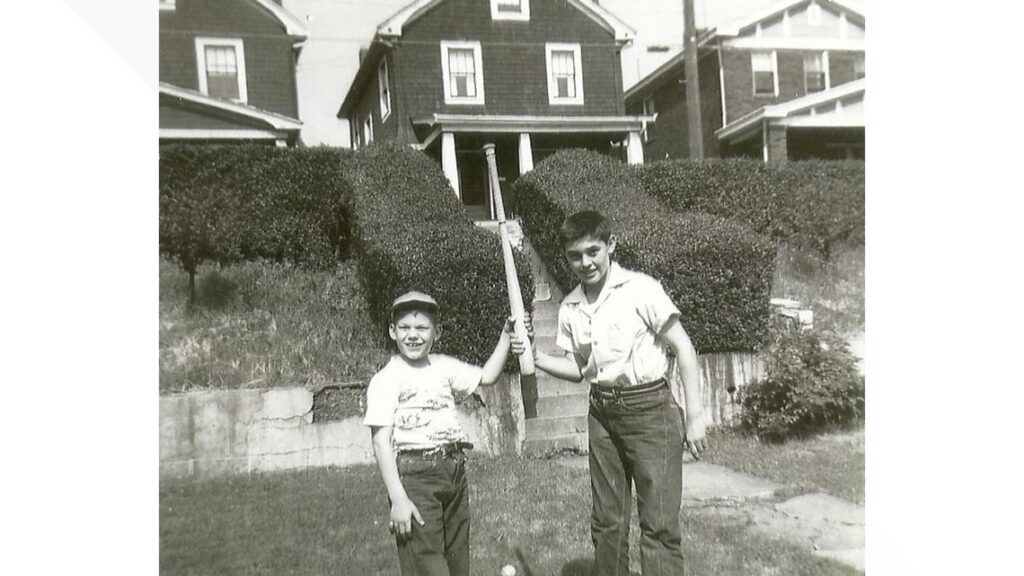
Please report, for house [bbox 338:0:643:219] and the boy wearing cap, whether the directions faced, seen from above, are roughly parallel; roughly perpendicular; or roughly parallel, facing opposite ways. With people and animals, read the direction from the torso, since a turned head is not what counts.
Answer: roughly parallel

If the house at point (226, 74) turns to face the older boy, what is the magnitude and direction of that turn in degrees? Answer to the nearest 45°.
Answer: approximately 45° to its left

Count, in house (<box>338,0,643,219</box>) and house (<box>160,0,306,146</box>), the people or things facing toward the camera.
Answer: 2

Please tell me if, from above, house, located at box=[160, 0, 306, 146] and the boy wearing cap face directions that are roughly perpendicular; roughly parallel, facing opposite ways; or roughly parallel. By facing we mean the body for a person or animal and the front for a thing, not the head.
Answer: roughly parallel

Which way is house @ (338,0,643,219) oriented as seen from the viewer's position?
toward the camera

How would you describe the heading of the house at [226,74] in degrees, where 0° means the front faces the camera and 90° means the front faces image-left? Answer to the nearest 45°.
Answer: approximately 0°

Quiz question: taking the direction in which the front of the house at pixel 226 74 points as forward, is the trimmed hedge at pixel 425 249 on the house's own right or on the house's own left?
on the house's own left

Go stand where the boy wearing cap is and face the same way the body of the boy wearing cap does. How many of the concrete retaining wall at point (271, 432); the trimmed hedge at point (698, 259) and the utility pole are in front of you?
0

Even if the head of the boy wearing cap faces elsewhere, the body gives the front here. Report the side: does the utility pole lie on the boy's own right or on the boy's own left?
on the boy's own left

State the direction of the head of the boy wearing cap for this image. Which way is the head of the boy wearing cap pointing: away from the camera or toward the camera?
toward the camera

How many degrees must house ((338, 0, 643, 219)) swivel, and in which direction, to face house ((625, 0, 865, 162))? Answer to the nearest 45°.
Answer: approximately 90° to its left

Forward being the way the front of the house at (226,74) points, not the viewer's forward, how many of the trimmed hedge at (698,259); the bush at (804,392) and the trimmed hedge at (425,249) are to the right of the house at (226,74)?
0

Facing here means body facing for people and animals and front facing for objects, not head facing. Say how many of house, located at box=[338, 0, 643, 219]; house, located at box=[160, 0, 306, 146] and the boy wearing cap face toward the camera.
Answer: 3
